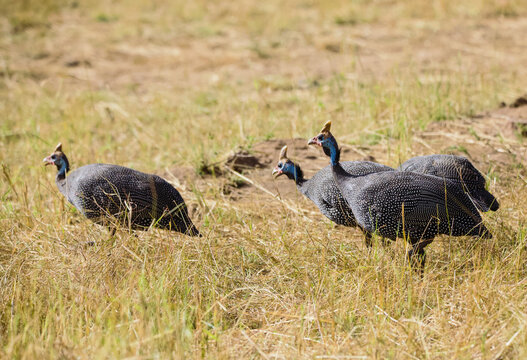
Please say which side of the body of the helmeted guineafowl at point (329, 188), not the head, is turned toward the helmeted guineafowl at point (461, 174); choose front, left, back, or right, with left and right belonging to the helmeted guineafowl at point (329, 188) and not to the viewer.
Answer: back

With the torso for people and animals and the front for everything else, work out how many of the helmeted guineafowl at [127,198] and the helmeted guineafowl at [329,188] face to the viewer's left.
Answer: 2

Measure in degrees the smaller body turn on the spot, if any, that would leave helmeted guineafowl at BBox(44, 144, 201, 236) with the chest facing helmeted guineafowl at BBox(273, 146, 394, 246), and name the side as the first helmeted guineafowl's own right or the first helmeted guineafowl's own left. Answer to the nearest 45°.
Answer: approximately 180°

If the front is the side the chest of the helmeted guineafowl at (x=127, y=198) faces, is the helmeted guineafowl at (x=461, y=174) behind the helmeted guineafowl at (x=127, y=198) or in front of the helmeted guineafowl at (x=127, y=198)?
behind

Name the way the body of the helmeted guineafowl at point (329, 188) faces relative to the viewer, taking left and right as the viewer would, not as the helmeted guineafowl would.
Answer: facing to the left of the viewer

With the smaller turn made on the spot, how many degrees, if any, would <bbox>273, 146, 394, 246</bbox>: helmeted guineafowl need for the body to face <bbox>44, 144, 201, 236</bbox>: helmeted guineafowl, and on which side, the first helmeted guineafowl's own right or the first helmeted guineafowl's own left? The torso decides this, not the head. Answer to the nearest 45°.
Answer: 0° — it already faces it

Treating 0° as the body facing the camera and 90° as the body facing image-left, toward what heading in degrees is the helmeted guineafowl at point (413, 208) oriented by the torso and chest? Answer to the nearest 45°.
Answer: approximately 90°

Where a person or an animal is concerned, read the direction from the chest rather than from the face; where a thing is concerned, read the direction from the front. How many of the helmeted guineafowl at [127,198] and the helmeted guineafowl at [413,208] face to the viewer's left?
2

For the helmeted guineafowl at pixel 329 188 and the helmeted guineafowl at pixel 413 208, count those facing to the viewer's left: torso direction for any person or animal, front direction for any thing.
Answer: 2

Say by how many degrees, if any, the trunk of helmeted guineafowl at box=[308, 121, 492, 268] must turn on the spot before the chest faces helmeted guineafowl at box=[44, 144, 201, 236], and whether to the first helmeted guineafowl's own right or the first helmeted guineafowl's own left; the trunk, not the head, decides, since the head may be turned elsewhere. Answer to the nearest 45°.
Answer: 0° — it already faces it

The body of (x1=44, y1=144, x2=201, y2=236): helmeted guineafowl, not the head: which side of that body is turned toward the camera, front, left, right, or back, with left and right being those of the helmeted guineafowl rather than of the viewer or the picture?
left

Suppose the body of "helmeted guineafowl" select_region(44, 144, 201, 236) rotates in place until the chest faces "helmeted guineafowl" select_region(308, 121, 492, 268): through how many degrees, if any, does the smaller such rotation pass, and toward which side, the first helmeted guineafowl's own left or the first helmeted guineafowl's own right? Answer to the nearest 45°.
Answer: approximately 135° to the first helmeted guineafowl's own left
